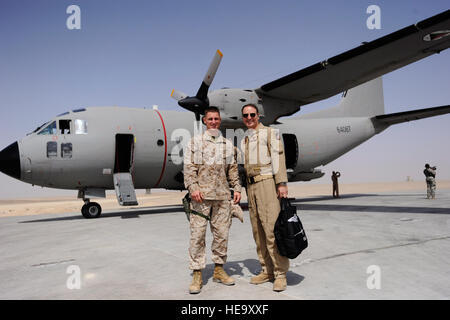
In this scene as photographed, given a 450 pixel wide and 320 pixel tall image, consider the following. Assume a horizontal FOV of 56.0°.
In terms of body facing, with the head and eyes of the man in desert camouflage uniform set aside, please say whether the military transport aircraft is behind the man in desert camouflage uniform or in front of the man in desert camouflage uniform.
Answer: behind

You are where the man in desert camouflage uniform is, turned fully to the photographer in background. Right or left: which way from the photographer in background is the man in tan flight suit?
right

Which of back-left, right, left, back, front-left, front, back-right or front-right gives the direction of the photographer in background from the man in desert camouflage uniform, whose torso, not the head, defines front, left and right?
back-left

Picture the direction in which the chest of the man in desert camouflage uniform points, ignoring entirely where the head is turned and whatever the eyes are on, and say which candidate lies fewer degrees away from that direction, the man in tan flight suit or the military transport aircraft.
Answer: the man in tan flight suit

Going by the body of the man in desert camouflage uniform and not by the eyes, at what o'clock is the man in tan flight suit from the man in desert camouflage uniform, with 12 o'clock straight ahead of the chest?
The man in tan flight suit is roughly at 9 o'clock from the man in desert camouflage uniform.

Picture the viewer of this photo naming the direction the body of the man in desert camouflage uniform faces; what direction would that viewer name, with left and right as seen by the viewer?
facing the viewer

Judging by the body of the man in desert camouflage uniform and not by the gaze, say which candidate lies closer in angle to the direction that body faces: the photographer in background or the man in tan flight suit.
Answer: the man in tan flight suit

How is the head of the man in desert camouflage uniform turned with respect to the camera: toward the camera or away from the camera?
toward the camera
